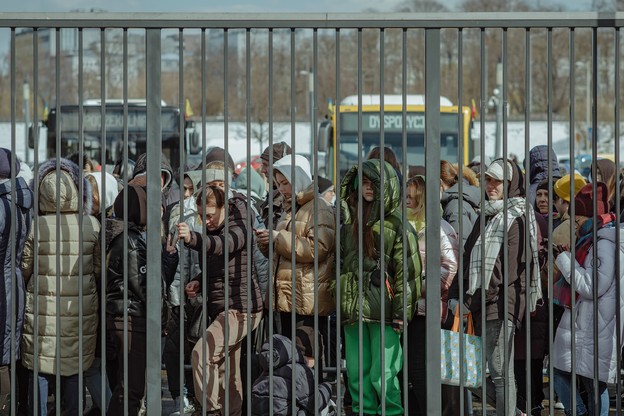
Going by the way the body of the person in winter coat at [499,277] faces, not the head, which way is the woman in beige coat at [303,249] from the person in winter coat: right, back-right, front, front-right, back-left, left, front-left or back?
front-right

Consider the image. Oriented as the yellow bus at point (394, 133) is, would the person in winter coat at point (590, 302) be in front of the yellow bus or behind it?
in front

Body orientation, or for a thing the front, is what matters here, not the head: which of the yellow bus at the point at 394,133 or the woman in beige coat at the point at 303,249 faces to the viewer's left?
the woman in beige coat

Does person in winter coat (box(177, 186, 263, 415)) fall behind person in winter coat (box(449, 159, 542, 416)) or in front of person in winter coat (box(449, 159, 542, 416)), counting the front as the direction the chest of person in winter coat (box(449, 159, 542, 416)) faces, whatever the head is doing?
in front

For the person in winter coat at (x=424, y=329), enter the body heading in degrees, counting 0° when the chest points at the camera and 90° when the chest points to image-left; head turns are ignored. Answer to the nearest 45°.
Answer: approximately 45°

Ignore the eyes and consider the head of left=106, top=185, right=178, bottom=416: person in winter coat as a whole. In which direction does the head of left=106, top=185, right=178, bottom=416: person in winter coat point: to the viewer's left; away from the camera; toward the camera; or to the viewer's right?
away from the camera

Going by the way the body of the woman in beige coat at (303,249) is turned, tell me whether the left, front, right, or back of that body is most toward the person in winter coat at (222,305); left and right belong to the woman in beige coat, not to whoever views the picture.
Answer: front

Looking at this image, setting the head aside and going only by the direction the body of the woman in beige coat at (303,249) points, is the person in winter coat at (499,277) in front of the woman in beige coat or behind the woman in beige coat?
behind

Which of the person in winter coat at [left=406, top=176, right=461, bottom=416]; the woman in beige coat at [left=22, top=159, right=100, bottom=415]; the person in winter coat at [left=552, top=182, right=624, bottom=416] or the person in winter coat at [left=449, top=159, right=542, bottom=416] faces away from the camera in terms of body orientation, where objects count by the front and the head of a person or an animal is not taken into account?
the woman in beige coat

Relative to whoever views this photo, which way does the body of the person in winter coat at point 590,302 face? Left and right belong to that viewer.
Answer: facing to the left of the viewer

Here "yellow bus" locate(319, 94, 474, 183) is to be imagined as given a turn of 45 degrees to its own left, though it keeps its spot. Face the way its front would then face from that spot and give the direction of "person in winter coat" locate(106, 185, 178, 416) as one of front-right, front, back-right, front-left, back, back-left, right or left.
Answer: front-right

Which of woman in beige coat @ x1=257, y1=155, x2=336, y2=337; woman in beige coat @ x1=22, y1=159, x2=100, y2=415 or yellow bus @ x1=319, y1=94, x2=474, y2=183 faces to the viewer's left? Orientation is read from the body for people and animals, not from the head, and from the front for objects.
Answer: woman in beige coat @ x1=257, y1=155, x2=336, y2=337

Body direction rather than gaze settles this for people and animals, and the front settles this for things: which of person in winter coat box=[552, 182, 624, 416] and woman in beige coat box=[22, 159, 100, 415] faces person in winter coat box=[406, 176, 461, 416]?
person in winter coat box=[552, 182, 624, 416]

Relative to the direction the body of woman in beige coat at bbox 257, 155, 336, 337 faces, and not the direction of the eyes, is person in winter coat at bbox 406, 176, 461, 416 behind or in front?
behind

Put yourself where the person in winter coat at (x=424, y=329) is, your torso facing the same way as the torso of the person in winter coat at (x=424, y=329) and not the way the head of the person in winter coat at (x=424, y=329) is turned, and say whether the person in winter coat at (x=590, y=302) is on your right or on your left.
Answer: on your left

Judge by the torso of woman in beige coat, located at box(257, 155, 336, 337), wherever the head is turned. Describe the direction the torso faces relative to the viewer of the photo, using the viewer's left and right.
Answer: facing to the left of the viewer
